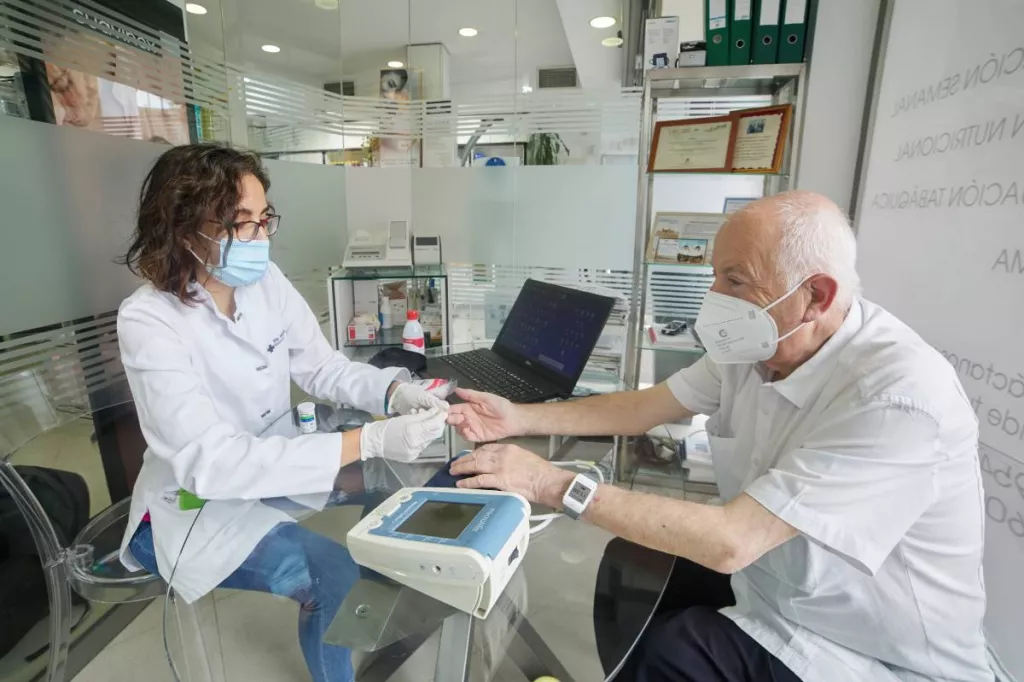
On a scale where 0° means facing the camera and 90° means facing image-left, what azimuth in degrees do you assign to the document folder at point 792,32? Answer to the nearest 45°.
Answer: approximately 0°

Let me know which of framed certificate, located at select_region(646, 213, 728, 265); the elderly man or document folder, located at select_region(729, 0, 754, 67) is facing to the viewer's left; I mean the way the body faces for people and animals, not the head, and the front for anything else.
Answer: the elderly man

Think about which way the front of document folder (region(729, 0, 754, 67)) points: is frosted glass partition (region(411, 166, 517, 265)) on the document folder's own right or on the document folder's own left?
on the document folder's own right

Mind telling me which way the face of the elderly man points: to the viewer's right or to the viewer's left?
to the viewer's left

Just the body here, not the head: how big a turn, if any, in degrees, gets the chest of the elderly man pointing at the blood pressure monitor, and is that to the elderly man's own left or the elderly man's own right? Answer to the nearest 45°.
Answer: approximately 45° to the elderly man's own left

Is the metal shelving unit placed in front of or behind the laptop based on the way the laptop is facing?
behind

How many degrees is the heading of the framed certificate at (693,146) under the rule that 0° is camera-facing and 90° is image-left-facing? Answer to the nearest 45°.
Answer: approximately 0°

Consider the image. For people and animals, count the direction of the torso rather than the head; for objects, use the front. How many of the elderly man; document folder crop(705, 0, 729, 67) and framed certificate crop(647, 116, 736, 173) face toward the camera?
2

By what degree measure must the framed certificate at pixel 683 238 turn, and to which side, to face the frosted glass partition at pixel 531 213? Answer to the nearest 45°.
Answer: approximately 90° to its right

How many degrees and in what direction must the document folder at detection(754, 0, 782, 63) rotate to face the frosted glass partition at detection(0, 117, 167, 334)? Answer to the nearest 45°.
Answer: approximately 45° to its right
